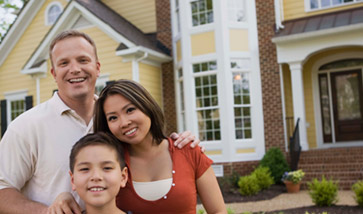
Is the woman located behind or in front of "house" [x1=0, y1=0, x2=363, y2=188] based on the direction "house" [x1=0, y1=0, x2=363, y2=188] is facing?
in front

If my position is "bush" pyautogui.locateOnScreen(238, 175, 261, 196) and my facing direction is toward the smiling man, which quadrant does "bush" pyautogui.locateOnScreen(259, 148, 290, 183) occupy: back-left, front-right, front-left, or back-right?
back-left

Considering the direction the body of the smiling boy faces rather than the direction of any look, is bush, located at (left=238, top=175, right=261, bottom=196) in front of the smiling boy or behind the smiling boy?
behind

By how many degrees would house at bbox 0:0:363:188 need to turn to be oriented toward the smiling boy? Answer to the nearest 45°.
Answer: approximately 45° to its left

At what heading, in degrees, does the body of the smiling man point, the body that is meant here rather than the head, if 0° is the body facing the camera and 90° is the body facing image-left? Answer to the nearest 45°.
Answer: approximately 315°

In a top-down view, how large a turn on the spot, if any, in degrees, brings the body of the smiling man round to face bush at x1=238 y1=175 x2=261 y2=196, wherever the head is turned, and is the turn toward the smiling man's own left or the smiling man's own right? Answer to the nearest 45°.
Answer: approximately 90° to the smiling man's own left
